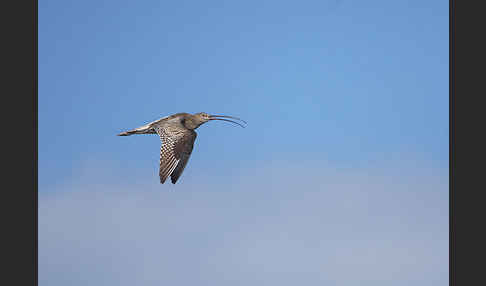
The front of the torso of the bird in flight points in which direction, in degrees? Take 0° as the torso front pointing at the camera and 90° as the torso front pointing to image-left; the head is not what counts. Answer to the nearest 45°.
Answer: approximately 270°
